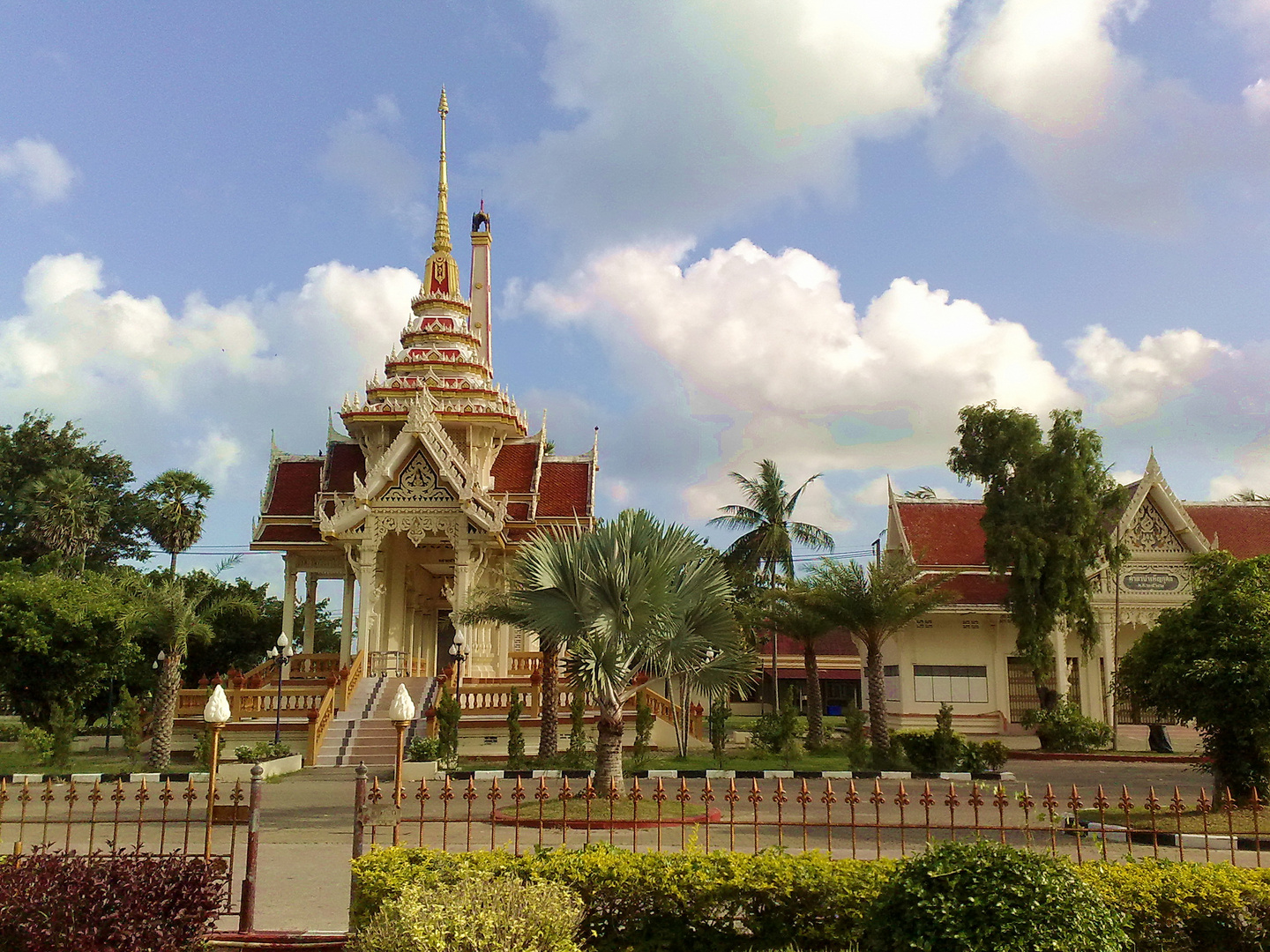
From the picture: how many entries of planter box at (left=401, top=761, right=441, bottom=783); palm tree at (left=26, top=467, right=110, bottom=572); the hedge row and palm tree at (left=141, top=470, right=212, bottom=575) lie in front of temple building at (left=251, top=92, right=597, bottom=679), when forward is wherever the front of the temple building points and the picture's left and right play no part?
2

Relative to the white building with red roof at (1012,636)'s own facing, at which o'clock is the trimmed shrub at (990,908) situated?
The trimmed shrub is roughly at 12 o'clock from the white building with red roof.

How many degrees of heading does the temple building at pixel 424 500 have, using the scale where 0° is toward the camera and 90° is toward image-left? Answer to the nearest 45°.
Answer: approximately 0°

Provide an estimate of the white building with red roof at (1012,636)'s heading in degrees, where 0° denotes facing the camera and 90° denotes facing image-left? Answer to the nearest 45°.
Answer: approximately 0°

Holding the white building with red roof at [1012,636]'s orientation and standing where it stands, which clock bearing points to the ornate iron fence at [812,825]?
The ornate iron fence is roughly at 12 o'clock from the white building with red roof.

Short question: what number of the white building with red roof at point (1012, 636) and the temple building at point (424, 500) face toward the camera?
2

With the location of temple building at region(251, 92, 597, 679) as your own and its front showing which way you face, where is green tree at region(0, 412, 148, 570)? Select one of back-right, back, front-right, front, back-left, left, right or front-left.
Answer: back-right

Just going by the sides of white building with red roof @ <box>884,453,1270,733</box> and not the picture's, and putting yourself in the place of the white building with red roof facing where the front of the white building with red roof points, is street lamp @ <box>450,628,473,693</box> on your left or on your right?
on your right

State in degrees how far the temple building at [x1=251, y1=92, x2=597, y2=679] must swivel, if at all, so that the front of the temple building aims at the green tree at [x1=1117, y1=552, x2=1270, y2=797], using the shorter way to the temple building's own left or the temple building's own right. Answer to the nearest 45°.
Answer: approximately 45° to the temple building's own left

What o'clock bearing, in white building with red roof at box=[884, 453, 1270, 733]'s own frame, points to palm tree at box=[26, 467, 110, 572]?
The palm tree is roughly at 3 o'clock from the white building with red roof.
